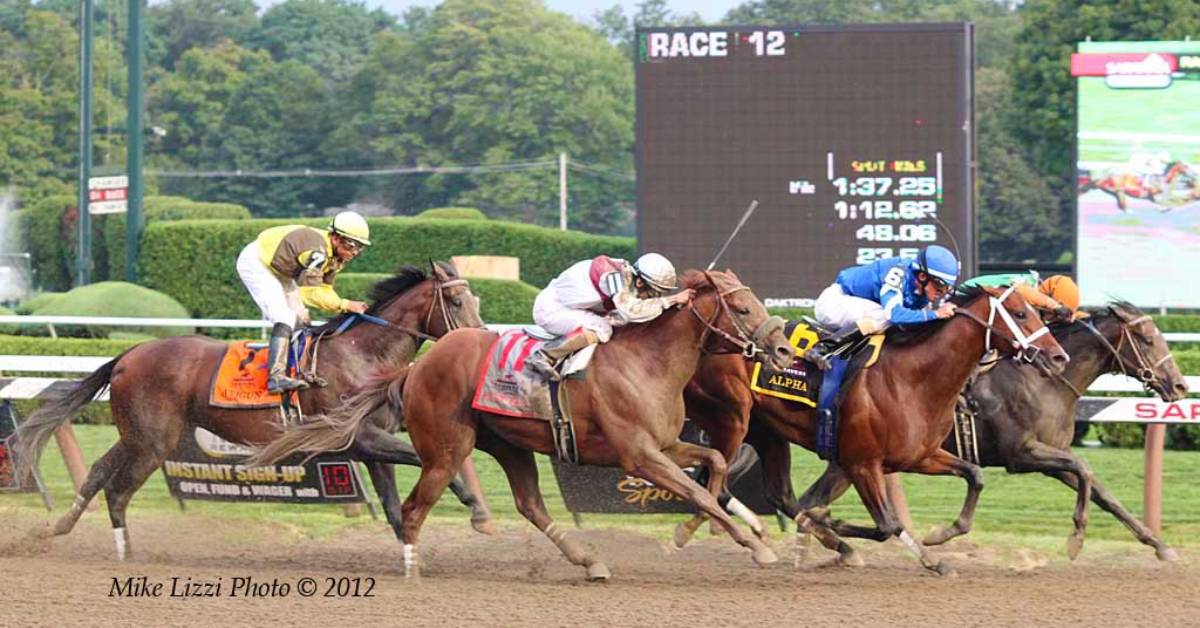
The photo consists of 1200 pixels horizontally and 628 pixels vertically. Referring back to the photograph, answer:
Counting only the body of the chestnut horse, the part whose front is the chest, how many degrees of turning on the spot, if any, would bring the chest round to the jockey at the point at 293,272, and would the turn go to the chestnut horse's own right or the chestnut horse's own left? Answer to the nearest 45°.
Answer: approximately 135° to the chestnut horse's own left

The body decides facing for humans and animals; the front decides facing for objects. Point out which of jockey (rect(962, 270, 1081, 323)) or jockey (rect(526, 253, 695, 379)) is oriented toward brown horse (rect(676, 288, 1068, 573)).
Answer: jockey (rect(526, 253, 695, 379))

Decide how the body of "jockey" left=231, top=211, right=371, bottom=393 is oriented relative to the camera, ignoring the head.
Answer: to the viewer's right

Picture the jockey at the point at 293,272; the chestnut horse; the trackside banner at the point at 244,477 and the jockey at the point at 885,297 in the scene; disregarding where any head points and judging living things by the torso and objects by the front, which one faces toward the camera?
the trackside banner

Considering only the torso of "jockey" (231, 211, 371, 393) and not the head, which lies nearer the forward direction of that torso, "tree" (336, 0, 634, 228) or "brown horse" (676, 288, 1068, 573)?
the brown horse

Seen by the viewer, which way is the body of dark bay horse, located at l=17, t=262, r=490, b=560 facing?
to the viewer's right

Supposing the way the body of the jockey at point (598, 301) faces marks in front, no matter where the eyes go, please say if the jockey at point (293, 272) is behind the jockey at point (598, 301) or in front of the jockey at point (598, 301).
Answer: behind

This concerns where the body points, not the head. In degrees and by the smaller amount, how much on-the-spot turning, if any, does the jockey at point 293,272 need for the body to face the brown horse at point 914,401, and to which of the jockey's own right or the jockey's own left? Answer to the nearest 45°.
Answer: approximately 45° to the jockey's own right

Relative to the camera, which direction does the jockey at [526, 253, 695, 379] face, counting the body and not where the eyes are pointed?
to the viewer's right

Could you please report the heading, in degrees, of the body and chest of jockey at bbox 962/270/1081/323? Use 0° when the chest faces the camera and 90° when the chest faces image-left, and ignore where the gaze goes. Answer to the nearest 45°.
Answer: approximately 270°

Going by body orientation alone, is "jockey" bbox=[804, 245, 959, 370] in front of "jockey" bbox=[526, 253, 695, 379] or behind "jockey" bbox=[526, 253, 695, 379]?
in front

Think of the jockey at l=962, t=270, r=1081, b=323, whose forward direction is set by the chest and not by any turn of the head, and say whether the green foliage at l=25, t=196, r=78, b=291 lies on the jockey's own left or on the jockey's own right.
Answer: on the jockey's own left

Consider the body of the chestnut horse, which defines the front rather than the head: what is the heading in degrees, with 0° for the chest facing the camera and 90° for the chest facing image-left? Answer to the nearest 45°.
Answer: approximately 270°

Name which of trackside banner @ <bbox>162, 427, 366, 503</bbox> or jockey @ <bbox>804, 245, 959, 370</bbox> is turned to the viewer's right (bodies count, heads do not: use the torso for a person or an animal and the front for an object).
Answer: the jockey
